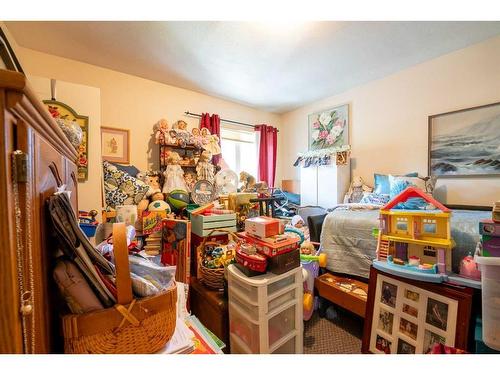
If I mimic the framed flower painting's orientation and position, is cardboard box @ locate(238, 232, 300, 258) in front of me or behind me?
in front

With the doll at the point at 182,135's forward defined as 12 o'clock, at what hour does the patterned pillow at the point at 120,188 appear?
The patterned pillow is roughly at 3 o'clock from the doll.

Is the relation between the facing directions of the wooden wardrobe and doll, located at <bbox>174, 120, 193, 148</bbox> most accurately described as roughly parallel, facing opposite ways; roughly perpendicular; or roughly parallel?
roughly perpendicular

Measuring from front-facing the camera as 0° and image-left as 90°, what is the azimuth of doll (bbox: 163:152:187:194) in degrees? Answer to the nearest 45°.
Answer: approximately 0°

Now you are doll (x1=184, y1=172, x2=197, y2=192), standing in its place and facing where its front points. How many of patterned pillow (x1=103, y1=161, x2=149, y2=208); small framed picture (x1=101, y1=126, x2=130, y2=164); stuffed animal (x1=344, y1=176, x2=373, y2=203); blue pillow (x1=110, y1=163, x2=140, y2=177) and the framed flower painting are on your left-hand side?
2

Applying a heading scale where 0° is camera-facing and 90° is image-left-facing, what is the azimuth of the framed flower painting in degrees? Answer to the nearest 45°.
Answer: approximately 45°

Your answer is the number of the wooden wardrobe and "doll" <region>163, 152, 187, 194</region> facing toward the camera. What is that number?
1

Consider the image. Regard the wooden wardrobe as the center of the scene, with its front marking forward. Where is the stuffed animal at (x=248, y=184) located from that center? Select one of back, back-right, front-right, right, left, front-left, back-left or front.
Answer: front-left

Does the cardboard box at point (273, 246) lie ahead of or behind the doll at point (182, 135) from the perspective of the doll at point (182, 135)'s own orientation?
ahead

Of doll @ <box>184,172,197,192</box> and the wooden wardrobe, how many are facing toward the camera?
1

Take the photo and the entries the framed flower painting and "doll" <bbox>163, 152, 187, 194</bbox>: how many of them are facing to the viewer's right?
0
